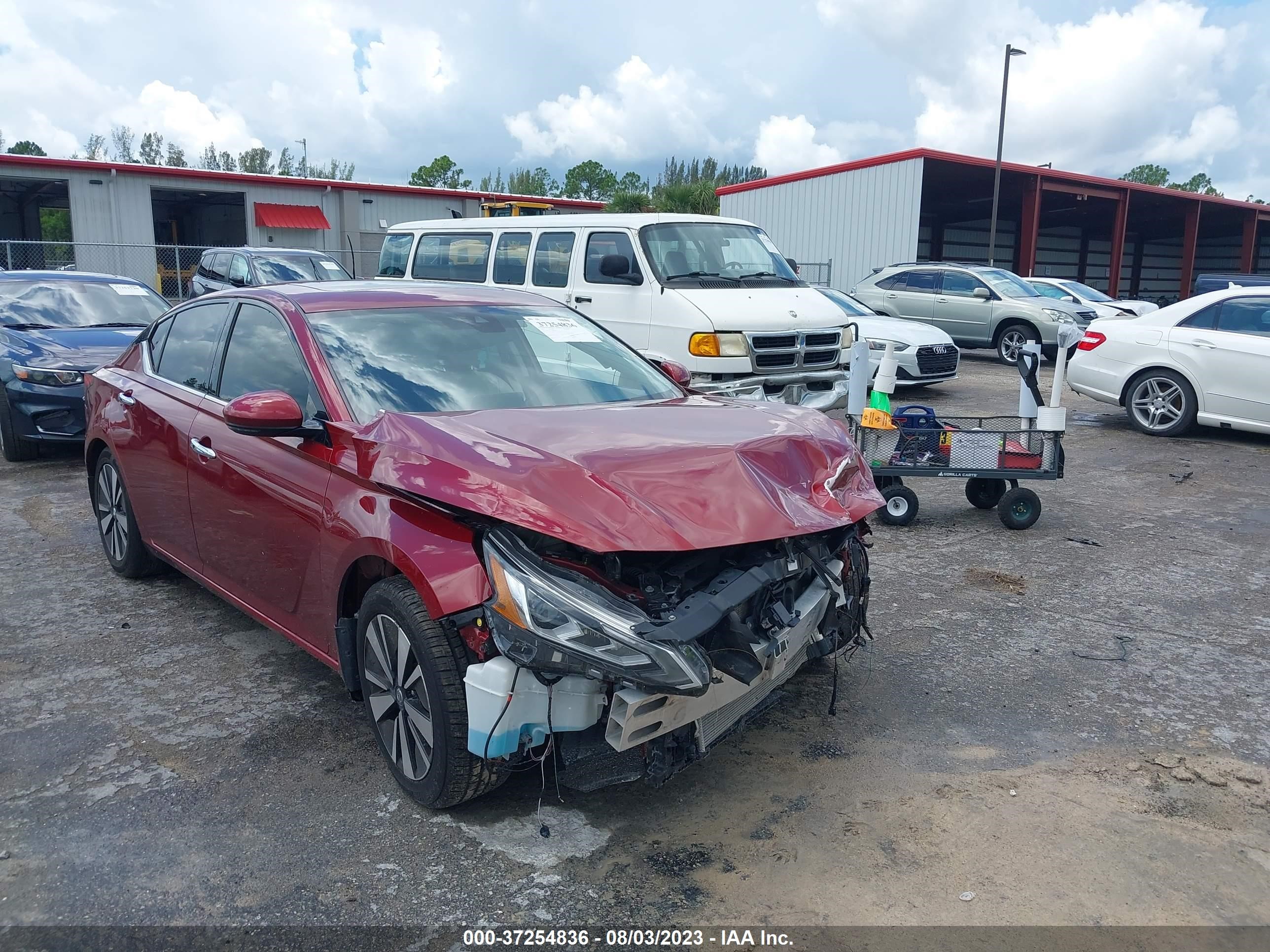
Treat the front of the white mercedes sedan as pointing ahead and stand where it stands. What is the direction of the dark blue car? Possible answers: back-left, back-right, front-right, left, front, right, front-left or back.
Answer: back-right

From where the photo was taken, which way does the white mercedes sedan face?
to the viewer's right

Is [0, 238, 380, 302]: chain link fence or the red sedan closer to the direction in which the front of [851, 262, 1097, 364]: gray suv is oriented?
the red sedan

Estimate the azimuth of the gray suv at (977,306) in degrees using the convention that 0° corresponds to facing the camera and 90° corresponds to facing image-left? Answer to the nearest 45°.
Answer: approximately 315°

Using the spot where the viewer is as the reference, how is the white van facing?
facing the viewer and to the right of the viewer

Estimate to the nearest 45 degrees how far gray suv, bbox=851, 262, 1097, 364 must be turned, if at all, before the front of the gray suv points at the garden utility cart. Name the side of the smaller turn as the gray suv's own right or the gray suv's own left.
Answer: approximately 45° to the gray suv's own right

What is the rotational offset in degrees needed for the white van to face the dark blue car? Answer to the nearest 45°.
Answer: approximately 135° to its right

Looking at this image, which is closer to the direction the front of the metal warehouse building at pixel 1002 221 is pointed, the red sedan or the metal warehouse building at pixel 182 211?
the red sedan

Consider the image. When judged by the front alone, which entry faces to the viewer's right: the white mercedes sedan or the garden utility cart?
the white mercedes sedan

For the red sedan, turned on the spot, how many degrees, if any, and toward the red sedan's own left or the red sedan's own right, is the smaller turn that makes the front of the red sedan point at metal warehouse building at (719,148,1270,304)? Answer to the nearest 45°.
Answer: approximately 90° to the red sedan's own left

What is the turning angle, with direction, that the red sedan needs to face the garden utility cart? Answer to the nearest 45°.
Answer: approximately 90° to its left

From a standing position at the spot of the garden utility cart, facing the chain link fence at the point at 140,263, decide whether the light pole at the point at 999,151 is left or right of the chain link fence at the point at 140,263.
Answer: right
